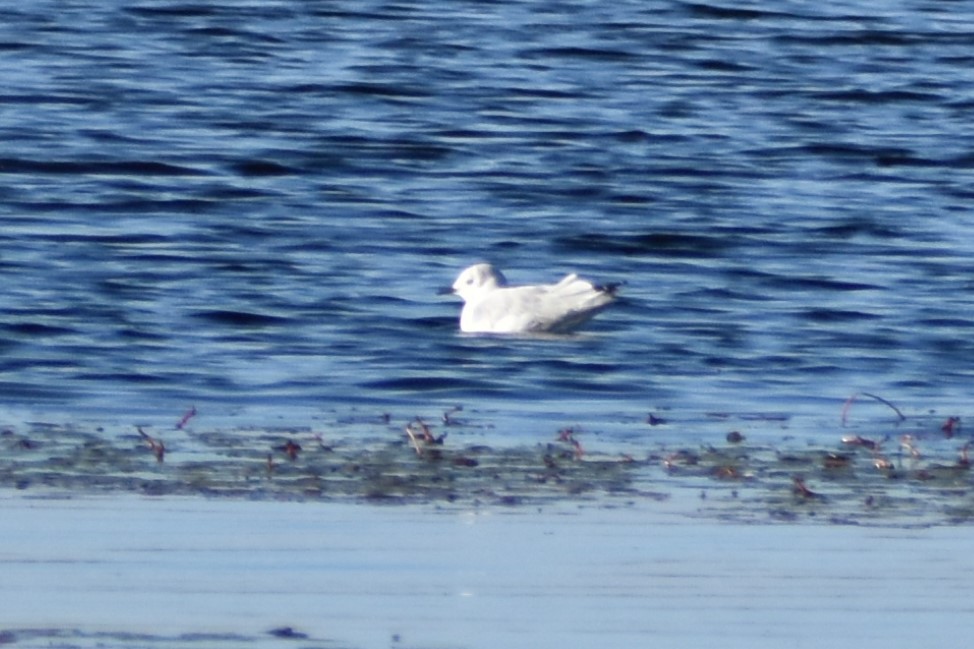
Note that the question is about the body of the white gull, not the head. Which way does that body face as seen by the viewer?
to the viewer's left
